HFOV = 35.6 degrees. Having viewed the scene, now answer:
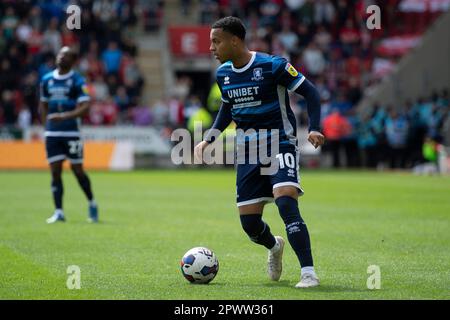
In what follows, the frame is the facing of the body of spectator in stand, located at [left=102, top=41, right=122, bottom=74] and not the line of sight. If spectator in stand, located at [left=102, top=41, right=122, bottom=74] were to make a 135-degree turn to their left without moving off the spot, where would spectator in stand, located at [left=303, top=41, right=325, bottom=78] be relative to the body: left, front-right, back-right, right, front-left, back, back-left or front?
front-right

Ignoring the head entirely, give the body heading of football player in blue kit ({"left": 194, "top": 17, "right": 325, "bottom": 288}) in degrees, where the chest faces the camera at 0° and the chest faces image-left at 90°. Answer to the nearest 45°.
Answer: approximately 45°

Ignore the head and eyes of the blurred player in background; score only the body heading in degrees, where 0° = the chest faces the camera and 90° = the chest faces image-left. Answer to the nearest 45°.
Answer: approximately 0°

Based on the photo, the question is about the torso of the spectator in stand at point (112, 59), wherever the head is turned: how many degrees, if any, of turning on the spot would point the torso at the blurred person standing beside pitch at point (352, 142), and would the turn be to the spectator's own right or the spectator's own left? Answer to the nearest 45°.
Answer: approximately 90° to the spectator's own left

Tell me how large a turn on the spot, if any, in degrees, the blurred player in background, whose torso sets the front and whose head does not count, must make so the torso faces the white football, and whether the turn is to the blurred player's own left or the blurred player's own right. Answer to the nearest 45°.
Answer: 0° — they already face it

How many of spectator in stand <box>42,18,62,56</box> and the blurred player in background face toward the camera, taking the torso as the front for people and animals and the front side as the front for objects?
2

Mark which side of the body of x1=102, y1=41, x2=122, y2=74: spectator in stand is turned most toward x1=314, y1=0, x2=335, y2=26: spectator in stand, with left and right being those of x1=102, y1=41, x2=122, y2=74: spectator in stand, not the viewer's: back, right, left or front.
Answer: left
